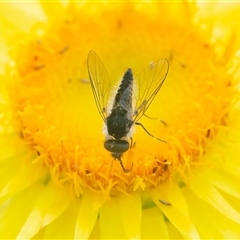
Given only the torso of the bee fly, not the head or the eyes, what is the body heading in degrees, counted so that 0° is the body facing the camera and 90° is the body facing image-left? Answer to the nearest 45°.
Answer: approximately 0°
